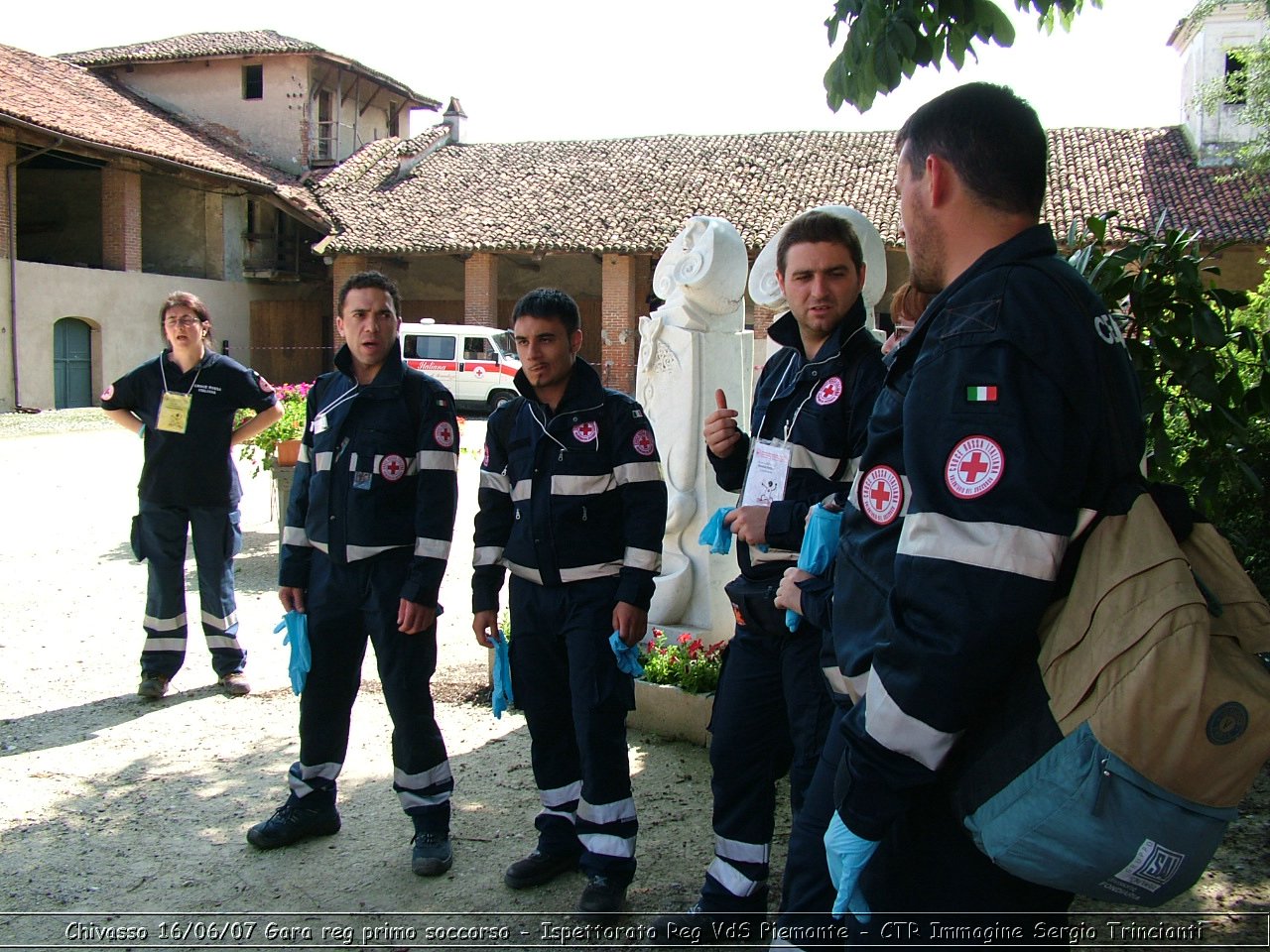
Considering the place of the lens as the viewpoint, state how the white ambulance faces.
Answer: facing to the right of the viewer

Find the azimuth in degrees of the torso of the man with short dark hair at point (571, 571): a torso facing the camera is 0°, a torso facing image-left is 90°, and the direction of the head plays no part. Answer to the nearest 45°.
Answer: approximately 45°

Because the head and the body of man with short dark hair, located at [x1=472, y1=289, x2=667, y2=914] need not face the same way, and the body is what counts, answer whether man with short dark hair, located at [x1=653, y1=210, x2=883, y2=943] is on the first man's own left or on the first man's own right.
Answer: on the first man's own left

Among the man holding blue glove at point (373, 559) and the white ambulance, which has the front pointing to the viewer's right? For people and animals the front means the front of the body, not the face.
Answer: the white ambulance

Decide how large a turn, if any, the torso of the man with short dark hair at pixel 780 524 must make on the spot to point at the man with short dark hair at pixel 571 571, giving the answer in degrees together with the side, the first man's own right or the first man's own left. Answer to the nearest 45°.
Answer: approximately 90° to the first man's own right

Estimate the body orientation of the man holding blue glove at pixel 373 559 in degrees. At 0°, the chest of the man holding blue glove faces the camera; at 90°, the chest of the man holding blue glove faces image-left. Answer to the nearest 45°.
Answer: approximately 45°

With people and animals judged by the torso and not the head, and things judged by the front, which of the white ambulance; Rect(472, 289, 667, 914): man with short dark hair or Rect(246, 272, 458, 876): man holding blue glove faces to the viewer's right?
the white ambulance

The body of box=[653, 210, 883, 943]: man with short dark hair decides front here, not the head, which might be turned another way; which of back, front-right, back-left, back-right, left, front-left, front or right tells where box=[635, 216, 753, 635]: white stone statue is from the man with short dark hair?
back-right

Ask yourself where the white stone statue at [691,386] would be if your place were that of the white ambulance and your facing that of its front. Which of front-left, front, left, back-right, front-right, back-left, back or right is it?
right

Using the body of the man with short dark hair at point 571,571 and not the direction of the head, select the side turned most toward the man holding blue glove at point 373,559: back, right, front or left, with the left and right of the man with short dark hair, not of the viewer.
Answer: right

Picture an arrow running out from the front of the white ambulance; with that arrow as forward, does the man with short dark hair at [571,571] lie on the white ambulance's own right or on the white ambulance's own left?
on the white ambulance's own right

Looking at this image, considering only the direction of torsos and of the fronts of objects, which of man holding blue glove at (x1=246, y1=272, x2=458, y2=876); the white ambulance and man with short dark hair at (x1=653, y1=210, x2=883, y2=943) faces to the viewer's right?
the white ambulance

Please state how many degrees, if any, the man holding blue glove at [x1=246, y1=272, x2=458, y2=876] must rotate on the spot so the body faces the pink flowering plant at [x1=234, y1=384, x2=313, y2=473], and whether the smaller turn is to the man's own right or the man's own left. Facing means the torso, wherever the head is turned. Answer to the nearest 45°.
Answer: approximately 135° to the man's own right

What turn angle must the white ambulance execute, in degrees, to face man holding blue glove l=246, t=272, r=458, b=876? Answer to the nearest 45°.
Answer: approximately 90° to its right
